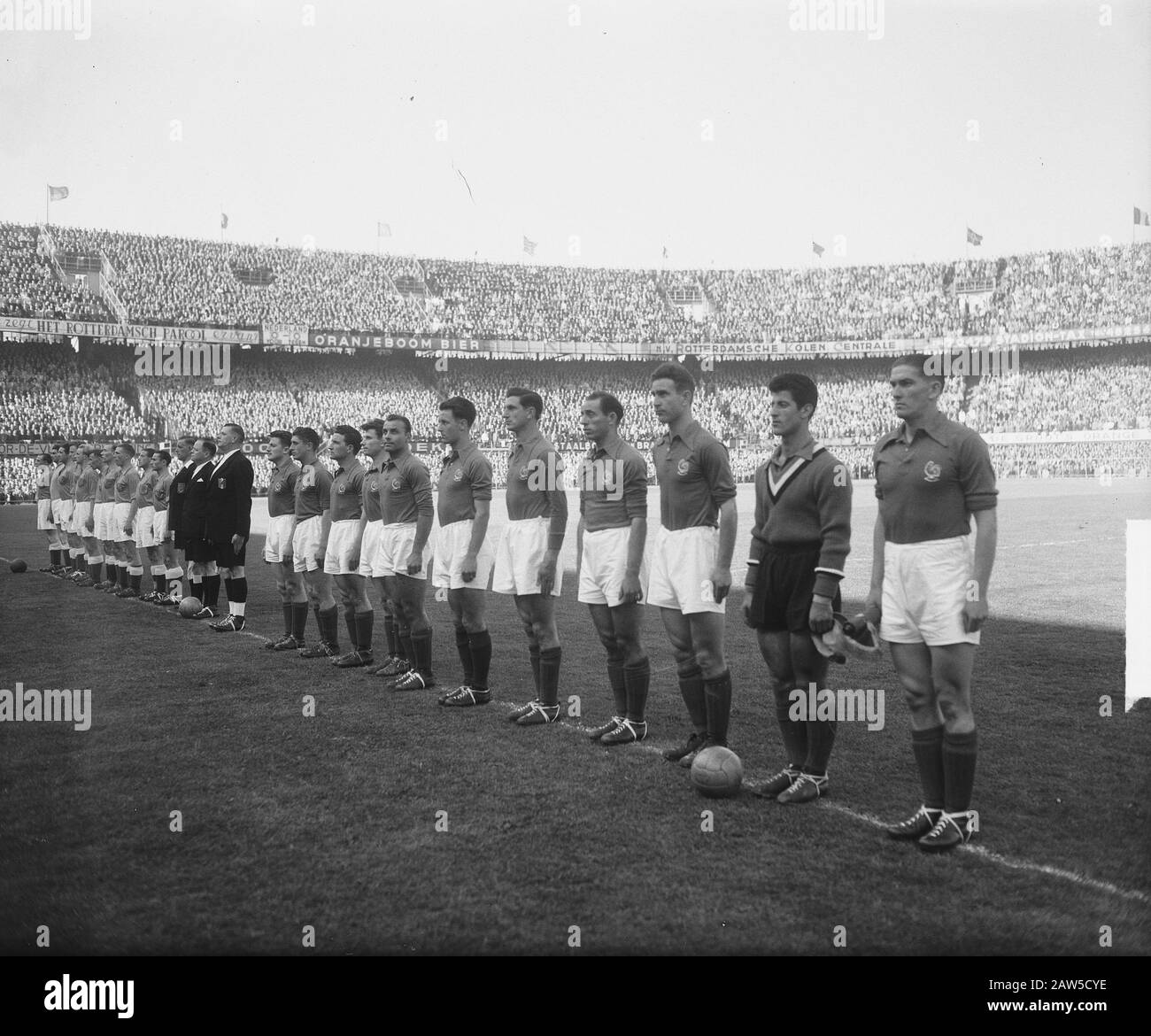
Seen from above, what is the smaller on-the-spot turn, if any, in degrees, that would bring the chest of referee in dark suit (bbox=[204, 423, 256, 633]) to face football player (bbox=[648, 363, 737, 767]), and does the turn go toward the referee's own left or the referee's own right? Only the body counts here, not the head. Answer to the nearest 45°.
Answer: approximately 45° to the referee's own left

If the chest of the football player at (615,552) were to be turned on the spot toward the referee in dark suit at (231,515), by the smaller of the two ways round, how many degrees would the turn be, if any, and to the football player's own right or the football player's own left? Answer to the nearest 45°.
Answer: approximately 90° to the football player's own right

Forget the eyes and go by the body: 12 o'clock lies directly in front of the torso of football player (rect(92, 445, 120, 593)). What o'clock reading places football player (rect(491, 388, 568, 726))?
football player (rect(491, 388, 568, 726)) is roughly at 10 o'clock from football player (rect(92, 445, 120, 593)).

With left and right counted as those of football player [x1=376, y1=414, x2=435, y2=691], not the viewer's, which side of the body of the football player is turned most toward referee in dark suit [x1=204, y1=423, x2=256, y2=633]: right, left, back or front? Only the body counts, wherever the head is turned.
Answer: right

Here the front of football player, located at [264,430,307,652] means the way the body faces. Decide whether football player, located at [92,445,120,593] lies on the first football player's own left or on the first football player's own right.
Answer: on the first football player's own right

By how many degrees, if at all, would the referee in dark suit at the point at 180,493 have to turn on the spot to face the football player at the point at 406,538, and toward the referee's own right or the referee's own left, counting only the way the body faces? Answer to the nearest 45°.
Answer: approximately 45° to the referee's own left

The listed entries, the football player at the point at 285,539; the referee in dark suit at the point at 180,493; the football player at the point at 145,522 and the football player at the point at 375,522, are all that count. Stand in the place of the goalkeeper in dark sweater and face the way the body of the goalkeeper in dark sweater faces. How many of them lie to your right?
4

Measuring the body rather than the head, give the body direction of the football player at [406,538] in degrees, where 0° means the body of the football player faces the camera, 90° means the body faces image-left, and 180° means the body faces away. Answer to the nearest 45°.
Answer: approximately 45°

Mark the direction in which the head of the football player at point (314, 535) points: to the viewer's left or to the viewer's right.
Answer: to the viewer's left

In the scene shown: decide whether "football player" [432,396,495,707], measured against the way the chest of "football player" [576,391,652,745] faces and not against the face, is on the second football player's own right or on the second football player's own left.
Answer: on the second football player's own right

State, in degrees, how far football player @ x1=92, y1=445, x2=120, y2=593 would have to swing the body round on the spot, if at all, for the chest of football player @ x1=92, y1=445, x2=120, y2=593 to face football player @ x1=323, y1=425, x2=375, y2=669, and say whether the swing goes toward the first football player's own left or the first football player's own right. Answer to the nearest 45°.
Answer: approximately 45° to the first football player's own left

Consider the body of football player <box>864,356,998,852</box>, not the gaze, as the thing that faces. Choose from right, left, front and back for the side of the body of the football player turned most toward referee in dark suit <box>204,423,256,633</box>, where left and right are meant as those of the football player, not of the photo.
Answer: right

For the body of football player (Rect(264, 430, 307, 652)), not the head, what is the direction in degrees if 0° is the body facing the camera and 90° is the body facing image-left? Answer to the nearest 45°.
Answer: approximately 45°
